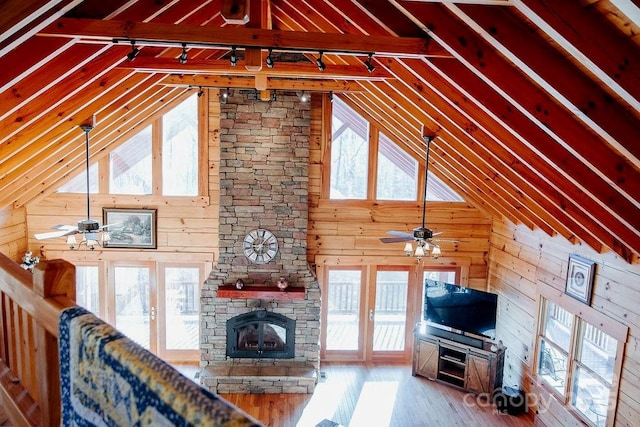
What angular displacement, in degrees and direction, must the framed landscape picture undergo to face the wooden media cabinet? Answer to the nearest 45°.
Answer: approximately 45° to its left

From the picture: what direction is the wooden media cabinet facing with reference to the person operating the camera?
facing the viewer and to the left of the viewer

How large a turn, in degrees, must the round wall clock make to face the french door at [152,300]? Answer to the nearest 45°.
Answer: approximately 90° to its right

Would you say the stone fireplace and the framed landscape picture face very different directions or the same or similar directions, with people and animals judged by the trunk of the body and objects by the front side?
same or similar directions

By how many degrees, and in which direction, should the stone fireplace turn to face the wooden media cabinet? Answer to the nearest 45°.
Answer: approximately 90° to its left

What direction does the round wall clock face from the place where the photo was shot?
facing the viewer

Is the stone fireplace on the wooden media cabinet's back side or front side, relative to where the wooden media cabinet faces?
on the front side

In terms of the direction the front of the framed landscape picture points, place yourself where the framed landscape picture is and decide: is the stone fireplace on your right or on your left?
on your left

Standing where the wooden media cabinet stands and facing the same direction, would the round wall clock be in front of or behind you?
in front

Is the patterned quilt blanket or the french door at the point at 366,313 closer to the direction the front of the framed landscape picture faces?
the patterned quilt blanket

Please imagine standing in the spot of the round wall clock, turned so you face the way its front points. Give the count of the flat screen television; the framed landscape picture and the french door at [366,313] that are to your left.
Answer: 2

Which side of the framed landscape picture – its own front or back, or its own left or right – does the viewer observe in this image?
front

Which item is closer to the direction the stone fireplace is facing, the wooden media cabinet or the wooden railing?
the wooden railing
